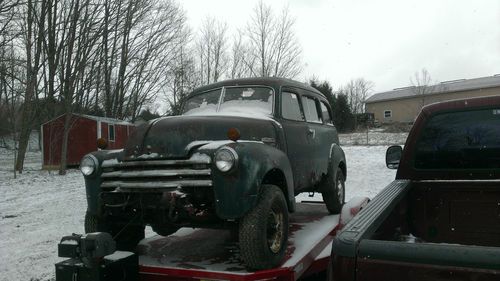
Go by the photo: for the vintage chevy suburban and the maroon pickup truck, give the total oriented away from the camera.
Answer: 1

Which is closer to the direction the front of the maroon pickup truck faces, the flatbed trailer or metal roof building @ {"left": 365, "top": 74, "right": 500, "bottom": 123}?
the metal roof building

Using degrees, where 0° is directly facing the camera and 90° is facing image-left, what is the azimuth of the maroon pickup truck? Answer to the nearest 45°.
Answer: approximately 180°

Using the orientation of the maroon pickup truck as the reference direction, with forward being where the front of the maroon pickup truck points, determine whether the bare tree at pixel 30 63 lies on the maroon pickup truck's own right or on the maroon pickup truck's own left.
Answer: on the maroon pickup truck's own left

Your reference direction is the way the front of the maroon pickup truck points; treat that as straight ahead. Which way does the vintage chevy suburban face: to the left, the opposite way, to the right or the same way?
the opposite way

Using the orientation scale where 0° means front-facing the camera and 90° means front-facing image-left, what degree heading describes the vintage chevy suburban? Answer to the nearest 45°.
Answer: approximately 45°

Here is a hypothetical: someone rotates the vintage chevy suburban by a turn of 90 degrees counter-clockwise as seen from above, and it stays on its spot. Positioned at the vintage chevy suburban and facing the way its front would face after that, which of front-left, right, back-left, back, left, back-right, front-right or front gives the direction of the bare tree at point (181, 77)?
back-left

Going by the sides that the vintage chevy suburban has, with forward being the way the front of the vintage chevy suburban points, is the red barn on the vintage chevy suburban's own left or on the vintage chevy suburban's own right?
on the vintage chevy suburban's own right

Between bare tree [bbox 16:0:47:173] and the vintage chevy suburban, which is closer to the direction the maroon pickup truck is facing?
the bare tree

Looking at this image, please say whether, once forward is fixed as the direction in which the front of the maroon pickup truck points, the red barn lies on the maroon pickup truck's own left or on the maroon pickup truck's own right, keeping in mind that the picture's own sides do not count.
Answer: on the maroon pickup truck's own left

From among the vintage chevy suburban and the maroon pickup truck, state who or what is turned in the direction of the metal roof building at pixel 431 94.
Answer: the maroon pickup truck

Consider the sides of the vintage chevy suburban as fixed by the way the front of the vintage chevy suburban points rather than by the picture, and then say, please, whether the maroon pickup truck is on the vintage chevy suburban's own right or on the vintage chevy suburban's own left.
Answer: on the vintage chevy suburban's own left

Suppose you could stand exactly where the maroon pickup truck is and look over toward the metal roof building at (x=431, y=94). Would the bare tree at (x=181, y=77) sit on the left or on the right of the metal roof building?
left
